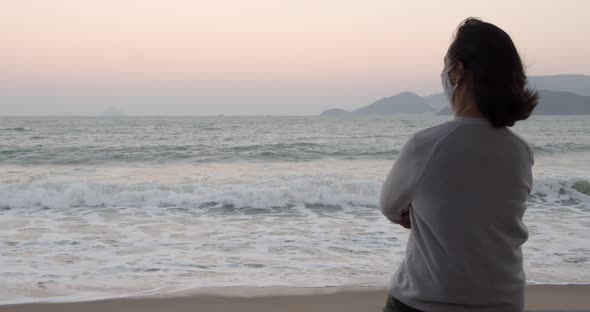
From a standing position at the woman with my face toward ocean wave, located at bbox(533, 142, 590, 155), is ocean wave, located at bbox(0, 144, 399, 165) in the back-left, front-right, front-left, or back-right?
front-left

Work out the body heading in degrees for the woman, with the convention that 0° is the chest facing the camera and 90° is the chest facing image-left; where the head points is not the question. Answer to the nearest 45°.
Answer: approximately 135°

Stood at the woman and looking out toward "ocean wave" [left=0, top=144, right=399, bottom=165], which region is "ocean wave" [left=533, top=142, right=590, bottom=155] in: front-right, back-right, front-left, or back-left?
front-right

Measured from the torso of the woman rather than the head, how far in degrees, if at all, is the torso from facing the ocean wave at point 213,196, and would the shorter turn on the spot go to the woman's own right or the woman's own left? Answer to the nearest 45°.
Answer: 0° — they already face it

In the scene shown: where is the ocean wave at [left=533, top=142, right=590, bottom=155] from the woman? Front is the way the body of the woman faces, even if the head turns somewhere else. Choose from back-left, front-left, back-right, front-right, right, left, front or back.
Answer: front-right

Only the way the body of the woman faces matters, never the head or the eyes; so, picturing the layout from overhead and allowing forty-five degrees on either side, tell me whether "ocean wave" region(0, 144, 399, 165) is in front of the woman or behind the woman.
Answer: in front
